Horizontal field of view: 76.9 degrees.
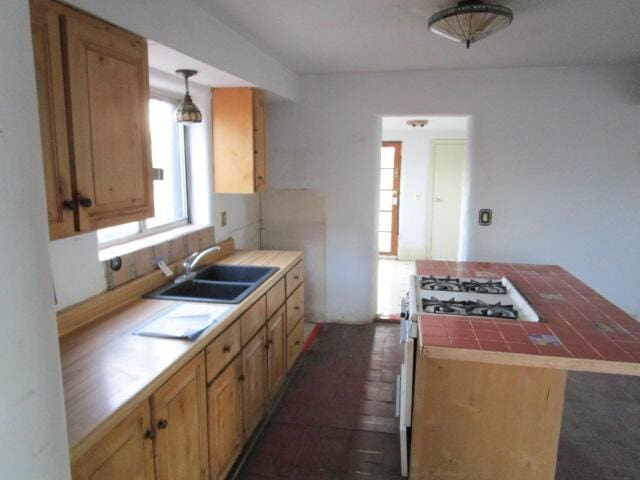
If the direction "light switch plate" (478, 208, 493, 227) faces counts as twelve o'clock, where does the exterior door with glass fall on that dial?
The exterior door with glass is roughly at 5 o'clock from the light switch plate.

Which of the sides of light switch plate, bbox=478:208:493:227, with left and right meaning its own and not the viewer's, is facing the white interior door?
back

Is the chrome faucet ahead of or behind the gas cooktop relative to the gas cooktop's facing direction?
ahead

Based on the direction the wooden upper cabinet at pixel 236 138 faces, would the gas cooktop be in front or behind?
in front

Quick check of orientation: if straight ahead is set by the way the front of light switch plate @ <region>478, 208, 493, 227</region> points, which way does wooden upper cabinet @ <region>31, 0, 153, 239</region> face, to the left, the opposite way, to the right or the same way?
to the left

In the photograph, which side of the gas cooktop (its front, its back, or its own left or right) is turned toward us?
left

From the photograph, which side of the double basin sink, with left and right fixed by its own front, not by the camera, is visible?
right

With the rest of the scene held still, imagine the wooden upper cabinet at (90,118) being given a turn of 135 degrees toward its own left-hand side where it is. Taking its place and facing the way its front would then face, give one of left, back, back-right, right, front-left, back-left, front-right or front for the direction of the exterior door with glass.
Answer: front-right

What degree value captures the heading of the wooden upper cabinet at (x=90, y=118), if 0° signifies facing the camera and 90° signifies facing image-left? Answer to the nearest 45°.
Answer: approximately 315°

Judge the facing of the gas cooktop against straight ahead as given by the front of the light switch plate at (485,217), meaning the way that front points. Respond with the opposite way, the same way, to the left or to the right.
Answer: to the right

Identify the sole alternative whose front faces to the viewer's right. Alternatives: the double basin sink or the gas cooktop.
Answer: the double basin sink
